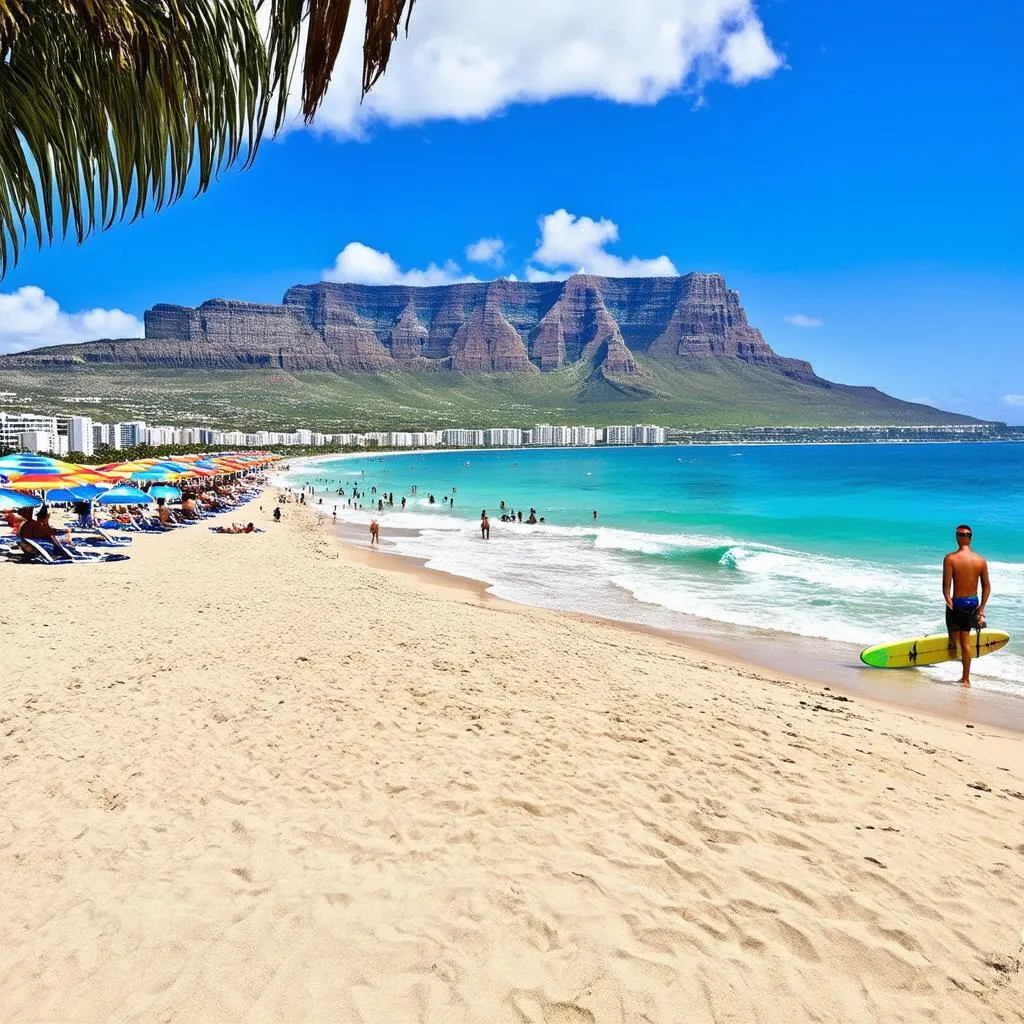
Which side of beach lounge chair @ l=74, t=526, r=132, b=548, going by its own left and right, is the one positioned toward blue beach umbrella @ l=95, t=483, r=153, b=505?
left

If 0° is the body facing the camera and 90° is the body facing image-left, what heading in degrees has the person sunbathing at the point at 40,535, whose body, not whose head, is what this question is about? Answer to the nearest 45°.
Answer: approximately 270°

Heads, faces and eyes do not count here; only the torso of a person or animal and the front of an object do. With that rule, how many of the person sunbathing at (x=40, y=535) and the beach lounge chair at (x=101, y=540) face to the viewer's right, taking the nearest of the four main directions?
2

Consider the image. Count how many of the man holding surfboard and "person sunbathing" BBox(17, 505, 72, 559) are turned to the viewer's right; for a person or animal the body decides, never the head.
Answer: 1

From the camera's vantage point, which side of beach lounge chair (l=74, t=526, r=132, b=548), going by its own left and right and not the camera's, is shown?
right

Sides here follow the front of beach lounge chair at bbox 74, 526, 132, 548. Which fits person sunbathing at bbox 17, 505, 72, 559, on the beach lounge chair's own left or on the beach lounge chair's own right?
on the beach lounge chair's own right
